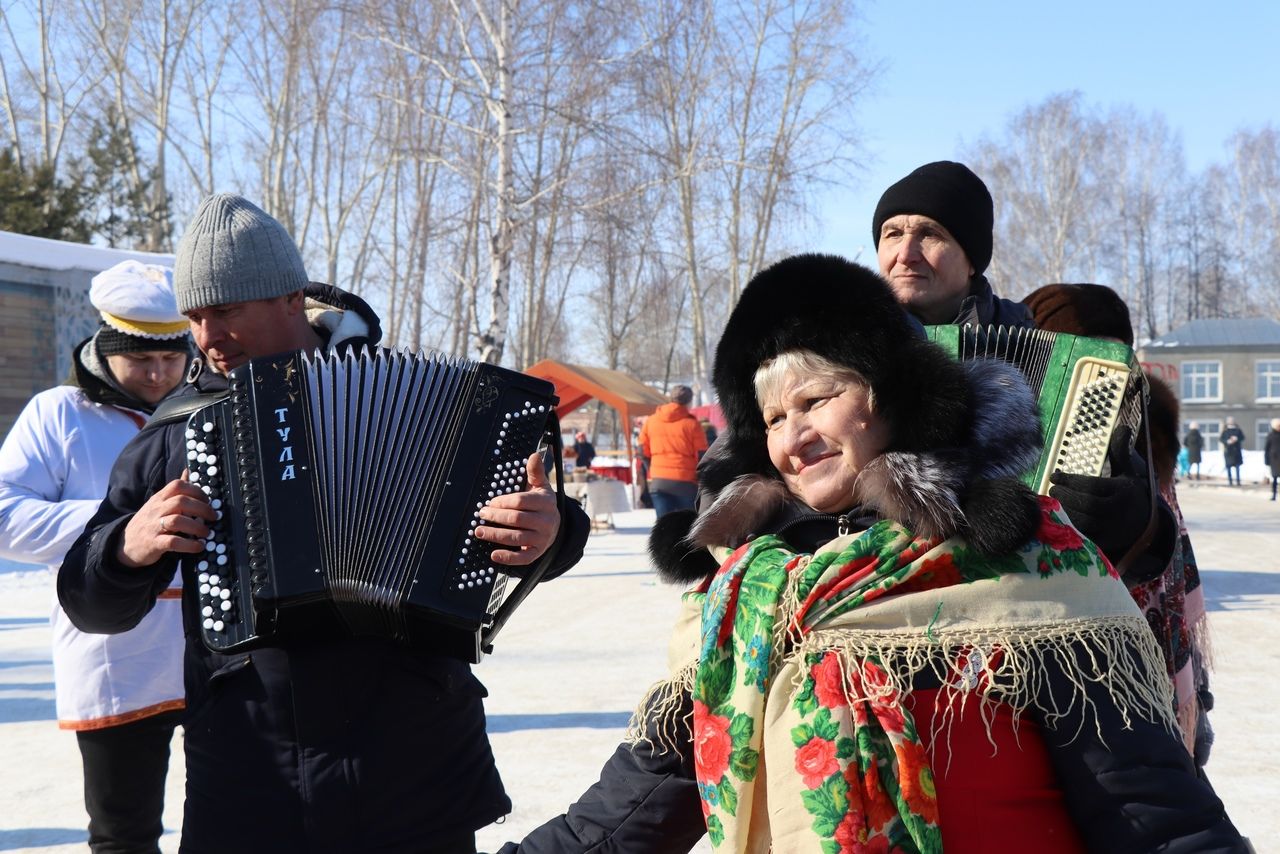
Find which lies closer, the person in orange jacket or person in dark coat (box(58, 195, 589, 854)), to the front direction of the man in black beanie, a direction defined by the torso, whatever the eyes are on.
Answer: the person in dark coat

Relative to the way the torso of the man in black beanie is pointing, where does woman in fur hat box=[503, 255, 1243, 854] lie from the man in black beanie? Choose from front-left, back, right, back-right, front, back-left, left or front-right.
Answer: front-left

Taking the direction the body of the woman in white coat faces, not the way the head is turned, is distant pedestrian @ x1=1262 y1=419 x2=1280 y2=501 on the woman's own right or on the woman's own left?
on the woman's own left

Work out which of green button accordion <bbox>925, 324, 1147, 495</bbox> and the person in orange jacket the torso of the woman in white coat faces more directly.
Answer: the green button accordion

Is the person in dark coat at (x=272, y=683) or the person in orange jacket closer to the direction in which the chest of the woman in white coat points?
the person in dark coat

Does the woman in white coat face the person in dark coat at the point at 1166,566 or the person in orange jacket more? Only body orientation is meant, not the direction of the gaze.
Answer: the person in dark coat

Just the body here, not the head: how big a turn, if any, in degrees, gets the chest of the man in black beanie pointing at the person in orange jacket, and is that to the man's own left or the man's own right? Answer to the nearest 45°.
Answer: approximately 135° to the man's own right

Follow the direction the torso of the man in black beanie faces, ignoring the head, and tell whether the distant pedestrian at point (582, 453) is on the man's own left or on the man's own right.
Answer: on the man's own right

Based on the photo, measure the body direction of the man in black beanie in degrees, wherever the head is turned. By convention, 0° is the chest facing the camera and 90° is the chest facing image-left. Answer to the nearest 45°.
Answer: approximately 45°

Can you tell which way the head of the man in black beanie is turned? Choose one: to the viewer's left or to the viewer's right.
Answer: to the viewer's left

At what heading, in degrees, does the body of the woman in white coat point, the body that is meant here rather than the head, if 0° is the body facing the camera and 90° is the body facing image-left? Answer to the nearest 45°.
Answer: approximately 315°
